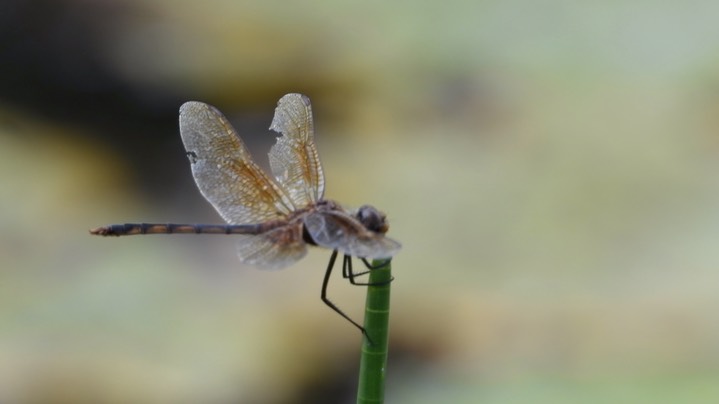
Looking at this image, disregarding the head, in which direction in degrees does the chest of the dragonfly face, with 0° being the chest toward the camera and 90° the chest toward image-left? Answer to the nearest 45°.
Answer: approximately 270°
